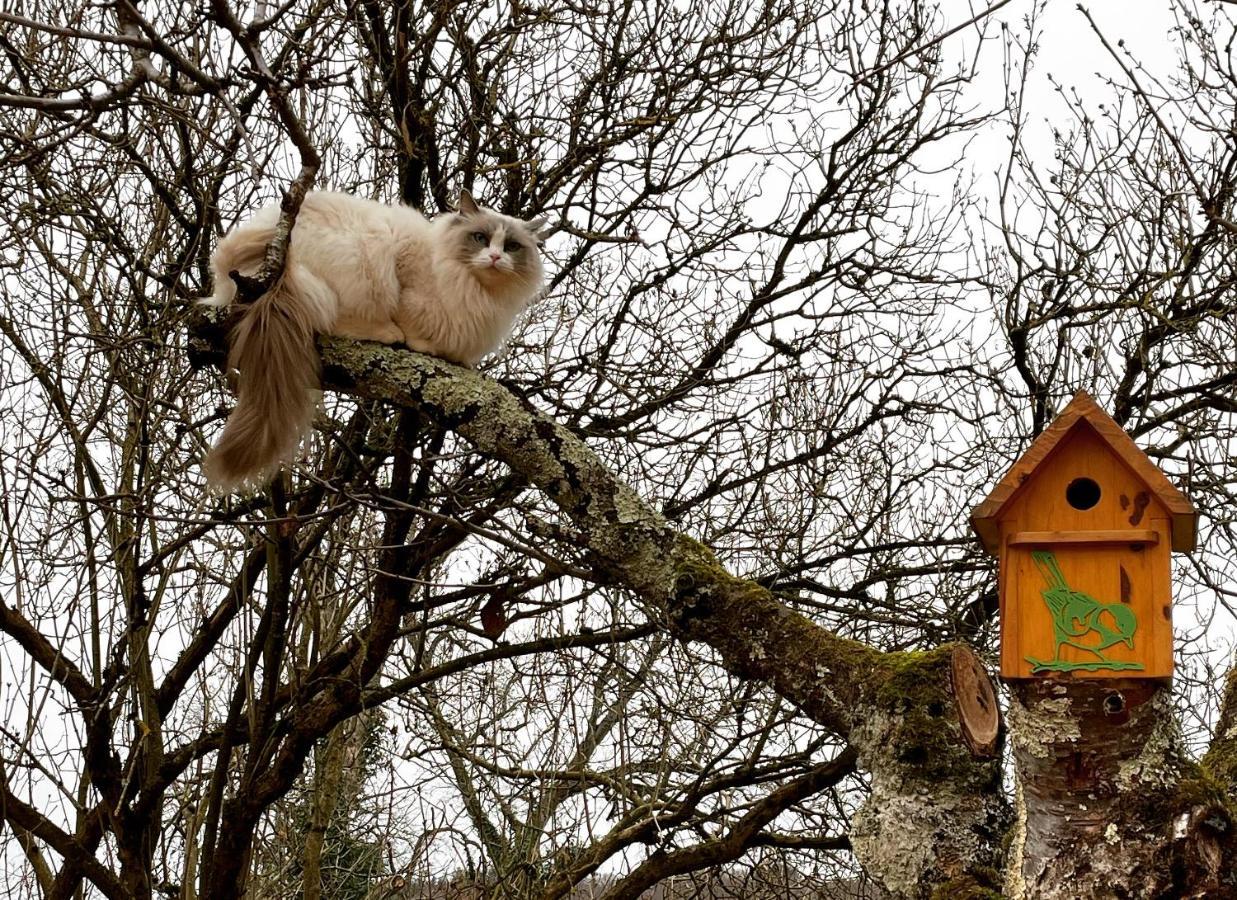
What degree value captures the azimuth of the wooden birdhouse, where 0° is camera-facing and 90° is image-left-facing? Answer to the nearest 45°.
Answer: approximately 0°

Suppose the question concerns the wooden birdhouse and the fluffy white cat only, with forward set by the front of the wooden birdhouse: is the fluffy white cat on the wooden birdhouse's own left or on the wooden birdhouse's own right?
on the wooden birdhouse's own right
